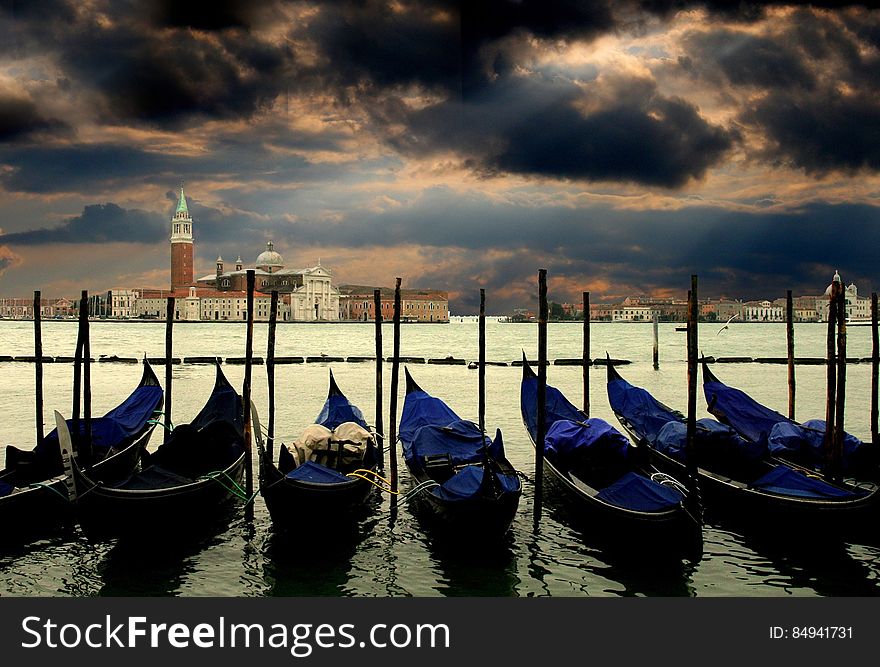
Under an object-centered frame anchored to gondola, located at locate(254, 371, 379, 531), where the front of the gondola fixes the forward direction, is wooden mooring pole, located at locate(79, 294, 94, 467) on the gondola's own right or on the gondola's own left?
on the gondola's own right

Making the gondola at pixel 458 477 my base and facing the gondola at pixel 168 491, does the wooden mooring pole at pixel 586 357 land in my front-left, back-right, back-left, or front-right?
back-right

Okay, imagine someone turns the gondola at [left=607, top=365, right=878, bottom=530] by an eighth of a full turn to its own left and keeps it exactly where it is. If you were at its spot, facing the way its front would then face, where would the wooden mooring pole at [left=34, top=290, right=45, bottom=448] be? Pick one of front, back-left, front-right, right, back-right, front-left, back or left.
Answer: back

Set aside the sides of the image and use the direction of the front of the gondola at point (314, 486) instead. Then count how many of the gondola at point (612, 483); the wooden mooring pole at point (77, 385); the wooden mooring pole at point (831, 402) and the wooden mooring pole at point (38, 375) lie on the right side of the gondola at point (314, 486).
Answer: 2

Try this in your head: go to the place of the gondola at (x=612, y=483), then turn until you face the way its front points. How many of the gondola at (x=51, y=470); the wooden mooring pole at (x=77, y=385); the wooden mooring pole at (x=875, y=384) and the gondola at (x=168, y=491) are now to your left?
1

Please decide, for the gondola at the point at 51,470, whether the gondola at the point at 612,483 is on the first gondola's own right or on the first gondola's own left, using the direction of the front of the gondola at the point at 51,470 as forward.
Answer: on the first gondola's own left
